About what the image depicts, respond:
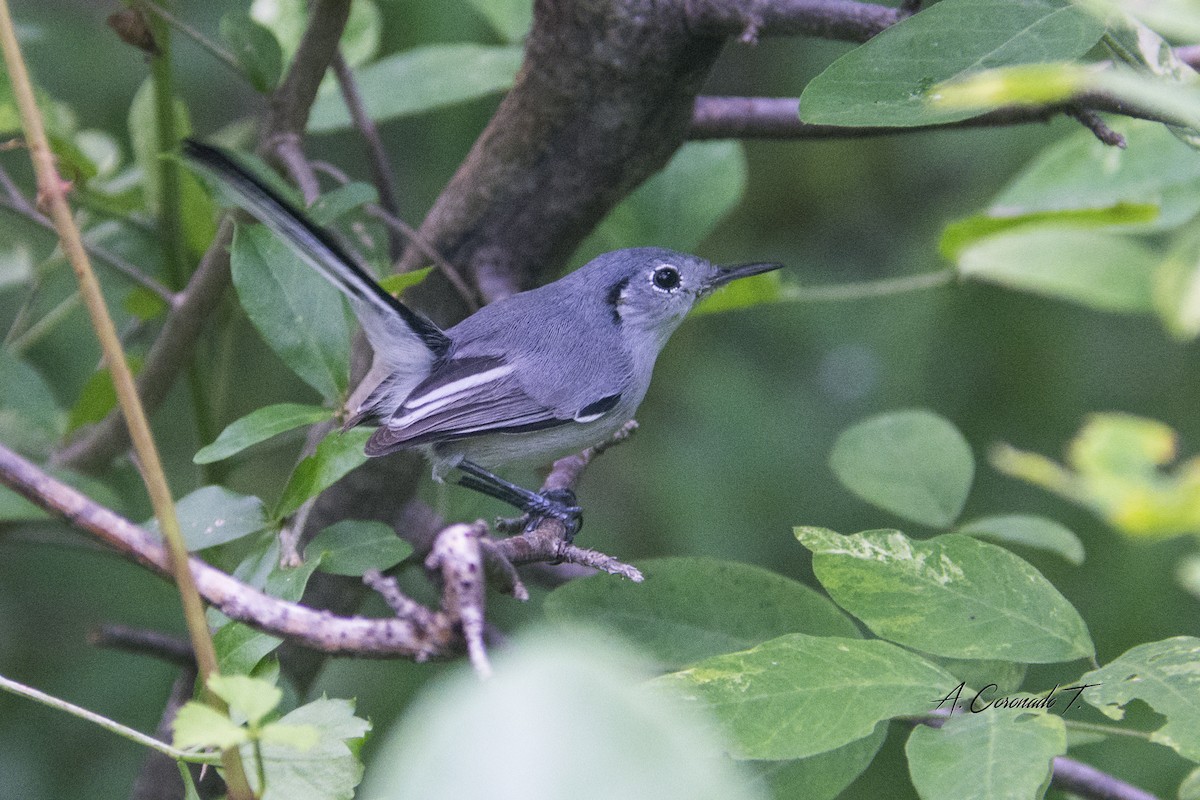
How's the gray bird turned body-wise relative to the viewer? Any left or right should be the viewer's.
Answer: facing to the right of the viewer

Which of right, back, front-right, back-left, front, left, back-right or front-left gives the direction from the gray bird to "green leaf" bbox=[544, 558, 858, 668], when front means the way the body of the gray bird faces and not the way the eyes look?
front

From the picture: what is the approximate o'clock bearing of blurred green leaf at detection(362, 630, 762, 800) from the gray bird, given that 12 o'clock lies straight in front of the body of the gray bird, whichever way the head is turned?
The blurred green leaf is roughly at 3 o'clock from the gray bird.
